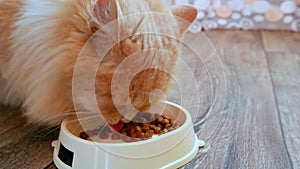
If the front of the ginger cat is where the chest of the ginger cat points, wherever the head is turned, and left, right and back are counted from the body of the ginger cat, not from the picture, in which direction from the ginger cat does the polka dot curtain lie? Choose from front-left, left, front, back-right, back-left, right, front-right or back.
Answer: left

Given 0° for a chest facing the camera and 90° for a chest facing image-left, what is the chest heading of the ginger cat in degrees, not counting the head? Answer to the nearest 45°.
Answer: approximately 315°
